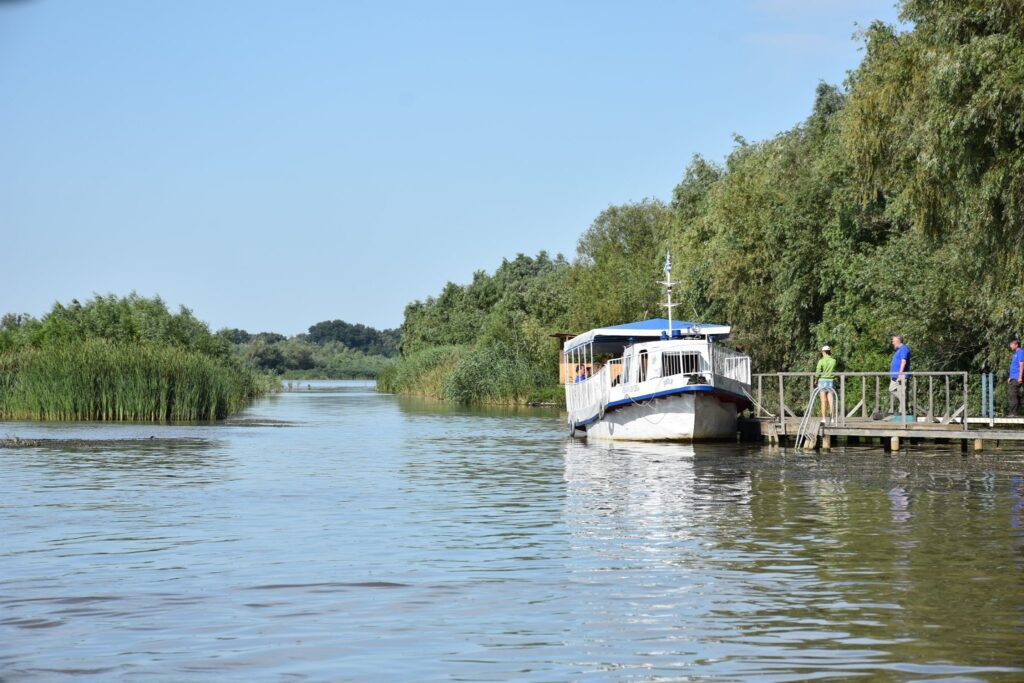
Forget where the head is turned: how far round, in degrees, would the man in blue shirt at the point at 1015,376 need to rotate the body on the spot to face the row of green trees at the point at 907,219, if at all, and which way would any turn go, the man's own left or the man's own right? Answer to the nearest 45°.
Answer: approximately 45° to the man's own right

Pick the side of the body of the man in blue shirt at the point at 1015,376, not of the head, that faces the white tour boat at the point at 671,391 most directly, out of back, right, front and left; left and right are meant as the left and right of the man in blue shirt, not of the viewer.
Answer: front

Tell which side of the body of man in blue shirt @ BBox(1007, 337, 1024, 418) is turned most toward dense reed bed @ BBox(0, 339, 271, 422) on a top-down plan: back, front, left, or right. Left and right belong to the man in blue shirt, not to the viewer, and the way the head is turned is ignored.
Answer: front

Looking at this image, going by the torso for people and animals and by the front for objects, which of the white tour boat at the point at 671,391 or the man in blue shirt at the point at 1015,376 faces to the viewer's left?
the man in blue shirt

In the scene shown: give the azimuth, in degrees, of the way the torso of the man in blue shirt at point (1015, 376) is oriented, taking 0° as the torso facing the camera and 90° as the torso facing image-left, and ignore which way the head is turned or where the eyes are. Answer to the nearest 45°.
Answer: approximately 90°

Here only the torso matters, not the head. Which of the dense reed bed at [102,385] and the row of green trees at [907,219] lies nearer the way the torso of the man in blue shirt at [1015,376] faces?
the dense reed bed

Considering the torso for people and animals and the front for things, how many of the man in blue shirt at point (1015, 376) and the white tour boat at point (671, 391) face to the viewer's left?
1
